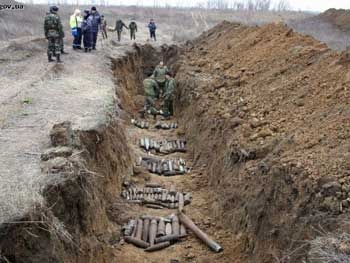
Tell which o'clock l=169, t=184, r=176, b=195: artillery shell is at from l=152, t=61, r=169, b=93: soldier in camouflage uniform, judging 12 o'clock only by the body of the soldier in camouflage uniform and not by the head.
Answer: The artillery shell is roughly at 12 o'clock from the soldier in camouflage uniform.

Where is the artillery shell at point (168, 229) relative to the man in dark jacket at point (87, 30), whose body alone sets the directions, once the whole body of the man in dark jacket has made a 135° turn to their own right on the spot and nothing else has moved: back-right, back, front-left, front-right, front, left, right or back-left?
back-right

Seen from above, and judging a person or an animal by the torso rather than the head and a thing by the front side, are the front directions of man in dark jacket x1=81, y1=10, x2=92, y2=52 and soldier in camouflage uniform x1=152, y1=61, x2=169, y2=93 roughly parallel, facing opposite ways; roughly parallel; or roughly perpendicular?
roughly perpendicular

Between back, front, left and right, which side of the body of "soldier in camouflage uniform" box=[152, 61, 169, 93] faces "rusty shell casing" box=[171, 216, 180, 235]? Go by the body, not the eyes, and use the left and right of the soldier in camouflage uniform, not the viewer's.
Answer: front

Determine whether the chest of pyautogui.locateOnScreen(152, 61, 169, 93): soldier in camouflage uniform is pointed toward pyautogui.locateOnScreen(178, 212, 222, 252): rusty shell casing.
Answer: yes

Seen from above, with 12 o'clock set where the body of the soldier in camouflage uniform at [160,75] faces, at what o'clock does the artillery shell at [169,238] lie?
The artillery shell is roughly at 12 o'clock from the soldier in camouflage uniform.

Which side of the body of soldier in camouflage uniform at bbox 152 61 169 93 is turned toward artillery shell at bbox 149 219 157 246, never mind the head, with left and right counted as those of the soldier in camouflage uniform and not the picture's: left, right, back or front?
front

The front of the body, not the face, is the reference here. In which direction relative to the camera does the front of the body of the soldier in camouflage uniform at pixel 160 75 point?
toward the camera

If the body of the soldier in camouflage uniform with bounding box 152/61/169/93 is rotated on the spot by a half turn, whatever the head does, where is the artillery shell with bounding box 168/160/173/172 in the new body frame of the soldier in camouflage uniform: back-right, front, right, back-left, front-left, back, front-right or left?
back

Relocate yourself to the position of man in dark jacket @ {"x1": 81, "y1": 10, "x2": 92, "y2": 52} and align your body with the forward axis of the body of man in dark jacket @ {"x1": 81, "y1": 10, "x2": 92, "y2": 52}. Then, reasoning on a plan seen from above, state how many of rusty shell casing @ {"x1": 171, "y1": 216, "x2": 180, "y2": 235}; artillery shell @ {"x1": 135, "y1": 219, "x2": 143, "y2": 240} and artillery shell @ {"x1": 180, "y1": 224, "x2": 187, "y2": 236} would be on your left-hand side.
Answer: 3

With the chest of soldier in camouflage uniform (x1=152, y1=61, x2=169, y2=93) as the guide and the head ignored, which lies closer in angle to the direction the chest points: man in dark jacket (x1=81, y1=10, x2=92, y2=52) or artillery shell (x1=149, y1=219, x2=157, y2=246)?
the artillery shell
